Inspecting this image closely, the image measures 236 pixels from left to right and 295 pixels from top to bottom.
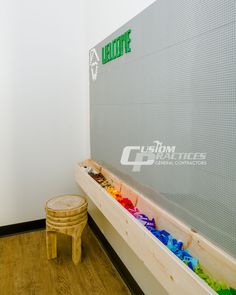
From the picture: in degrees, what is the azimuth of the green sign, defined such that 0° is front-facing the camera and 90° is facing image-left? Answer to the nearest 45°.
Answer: approximately 45°
